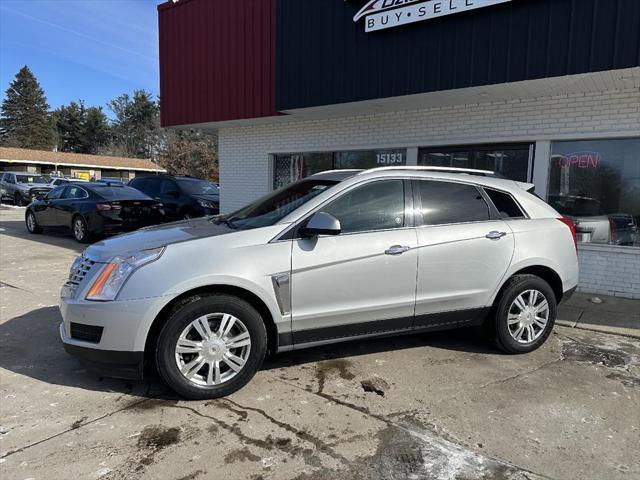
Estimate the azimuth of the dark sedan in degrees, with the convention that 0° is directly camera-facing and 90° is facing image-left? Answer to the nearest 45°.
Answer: approximately 135°

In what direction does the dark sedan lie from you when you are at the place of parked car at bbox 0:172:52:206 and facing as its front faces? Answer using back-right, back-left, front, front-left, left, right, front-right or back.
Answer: front-right

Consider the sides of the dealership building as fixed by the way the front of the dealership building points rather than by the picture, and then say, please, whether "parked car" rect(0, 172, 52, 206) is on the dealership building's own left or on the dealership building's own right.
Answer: on the dealership building's own right

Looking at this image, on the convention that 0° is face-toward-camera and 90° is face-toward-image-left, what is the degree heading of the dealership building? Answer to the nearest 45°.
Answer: approximately 45°

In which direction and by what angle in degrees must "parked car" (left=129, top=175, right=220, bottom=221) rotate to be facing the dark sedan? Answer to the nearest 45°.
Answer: approximately 90° to its right

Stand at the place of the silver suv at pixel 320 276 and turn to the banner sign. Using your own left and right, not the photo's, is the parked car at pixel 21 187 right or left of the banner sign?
left

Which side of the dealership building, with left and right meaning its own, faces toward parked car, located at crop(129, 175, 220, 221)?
right

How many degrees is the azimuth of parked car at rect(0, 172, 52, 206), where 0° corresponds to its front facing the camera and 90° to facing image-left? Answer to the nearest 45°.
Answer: approximately 315°

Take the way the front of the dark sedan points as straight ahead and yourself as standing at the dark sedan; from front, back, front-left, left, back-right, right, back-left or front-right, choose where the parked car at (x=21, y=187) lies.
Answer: front-right

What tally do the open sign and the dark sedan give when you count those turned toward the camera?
1

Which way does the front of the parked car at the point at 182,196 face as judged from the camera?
facing the viewer and to the right of the viewer

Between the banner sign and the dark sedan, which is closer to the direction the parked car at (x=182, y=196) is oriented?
the banner sign

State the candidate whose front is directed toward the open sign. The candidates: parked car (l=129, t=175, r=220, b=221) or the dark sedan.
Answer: the parked car
